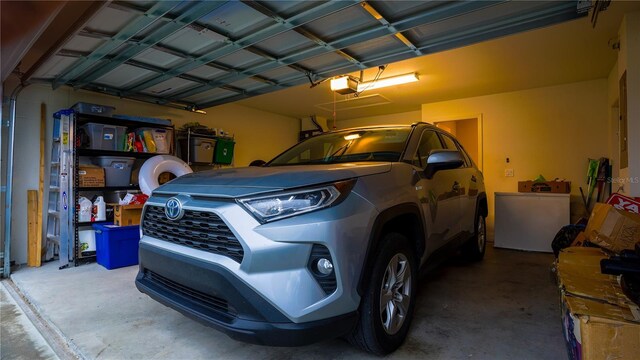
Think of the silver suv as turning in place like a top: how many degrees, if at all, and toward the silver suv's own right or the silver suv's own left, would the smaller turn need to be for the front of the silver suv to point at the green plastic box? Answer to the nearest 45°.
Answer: approximately 135° to the silver suv's own right

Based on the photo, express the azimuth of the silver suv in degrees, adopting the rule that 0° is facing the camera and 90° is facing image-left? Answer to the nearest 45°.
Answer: approximately 45°

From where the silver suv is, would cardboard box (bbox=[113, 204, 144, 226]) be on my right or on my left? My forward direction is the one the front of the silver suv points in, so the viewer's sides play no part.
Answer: on my right

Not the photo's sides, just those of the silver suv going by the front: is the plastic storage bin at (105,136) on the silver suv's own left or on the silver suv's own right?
on the silver suv's own right

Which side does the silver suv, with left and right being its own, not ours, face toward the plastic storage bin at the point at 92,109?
right

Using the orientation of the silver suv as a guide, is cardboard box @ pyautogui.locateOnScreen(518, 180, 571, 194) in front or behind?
behind

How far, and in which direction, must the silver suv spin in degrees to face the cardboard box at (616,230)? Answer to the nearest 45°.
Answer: approximately 135° to its left

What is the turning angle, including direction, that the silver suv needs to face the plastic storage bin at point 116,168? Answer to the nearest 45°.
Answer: approximately 90° to its right

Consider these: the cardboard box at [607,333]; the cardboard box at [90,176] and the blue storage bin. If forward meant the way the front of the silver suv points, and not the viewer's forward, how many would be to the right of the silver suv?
2

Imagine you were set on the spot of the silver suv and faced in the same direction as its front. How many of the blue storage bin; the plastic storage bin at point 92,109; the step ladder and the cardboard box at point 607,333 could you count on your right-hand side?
3
